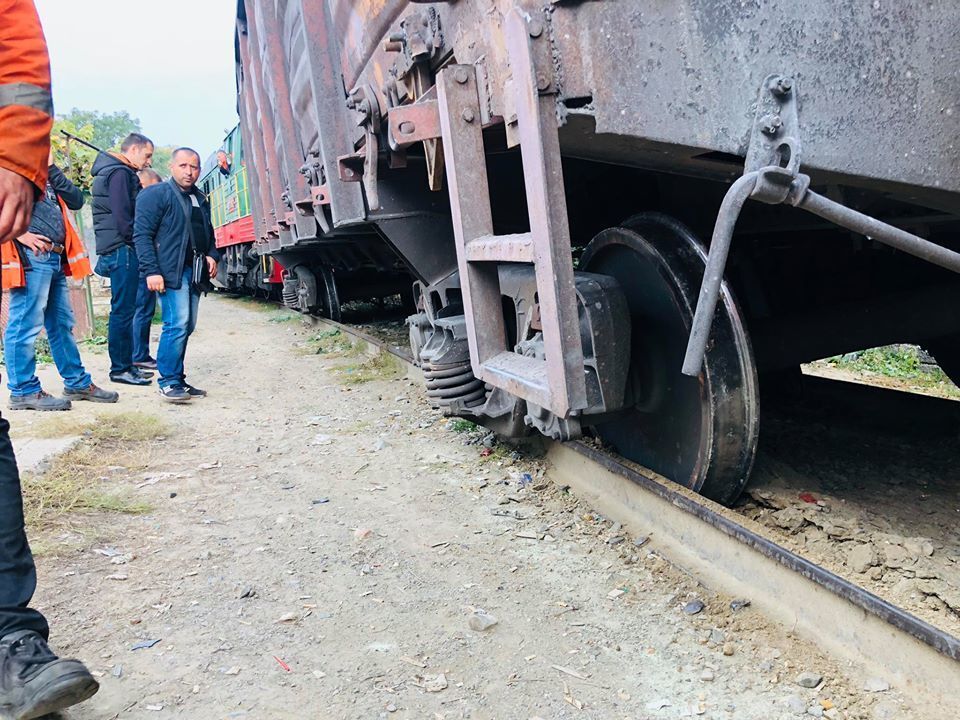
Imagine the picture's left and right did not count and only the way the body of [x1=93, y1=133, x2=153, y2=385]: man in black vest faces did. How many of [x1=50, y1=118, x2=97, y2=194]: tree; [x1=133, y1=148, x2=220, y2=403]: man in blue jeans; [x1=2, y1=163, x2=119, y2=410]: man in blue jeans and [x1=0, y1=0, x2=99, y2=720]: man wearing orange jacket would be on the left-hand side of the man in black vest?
1

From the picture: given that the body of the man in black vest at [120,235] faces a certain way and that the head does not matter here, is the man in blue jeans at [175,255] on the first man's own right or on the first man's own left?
on the first man's own right

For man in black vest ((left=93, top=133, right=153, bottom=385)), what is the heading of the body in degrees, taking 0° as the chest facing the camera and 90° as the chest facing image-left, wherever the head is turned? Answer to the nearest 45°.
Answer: approximately 270°

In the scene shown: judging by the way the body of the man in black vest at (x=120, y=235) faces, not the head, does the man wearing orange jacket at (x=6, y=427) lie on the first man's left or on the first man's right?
on the first man's right

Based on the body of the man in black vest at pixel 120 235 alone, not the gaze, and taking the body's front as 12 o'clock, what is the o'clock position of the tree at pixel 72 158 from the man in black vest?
The tree is roughly at 9 o'clock from the man in black vest.

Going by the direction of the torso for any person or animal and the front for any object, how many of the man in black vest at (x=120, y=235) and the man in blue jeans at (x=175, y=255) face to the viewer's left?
0

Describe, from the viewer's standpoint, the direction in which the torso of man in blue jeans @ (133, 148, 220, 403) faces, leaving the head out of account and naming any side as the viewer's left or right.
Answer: facing the viewer and to the right of the viewer

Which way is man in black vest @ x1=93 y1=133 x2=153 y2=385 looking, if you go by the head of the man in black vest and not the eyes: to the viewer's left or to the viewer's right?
to the viewer's right

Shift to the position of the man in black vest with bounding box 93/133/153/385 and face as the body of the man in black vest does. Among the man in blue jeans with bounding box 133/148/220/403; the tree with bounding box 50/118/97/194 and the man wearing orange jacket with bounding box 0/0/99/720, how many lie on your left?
1

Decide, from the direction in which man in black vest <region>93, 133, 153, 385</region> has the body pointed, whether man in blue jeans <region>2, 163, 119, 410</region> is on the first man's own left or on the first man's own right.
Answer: on the first man's own right

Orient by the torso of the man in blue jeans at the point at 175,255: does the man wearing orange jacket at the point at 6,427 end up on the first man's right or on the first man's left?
on the first man's right

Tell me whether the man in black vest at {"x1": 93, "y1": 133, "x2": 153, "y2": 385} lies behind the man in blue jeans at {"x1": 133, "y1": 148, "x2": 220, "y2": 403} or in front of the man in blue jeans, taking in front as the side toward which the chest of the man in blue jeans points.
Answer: behind

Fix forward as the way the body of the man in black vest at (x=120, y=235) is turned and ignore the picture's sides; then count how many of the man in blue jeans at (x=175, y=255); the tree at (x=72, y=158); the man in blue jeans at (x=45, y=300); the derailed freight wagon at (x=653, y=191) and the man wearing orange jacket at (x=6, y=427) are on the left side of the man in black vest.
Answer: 1
